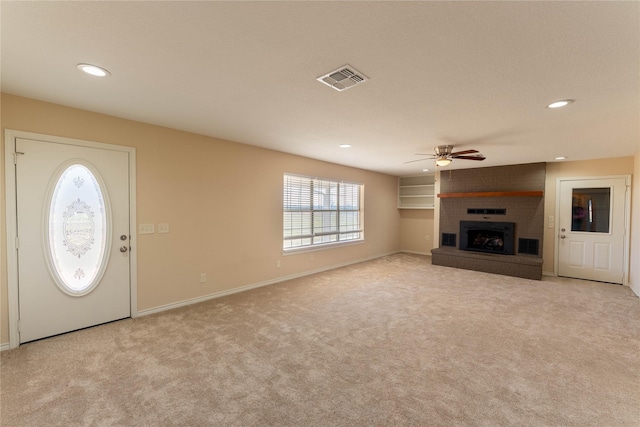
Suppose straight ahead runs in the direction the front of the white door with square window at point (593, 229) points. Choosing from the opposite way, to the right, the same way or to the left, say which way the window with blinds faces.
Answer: to the left

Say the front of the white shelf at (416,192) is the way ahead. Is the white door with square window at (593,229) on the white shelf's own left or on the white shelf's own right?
on the white shelf's own left

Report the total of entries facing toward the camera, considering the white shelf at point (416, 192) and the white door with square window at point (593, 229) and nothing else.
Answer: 2

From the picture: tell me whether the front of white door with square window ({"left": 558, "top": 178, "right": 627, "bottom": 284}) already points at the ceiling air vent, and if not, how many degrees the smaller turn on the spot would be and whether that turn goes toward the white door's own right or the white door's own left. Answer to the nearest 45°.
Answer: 0° — it already faces it

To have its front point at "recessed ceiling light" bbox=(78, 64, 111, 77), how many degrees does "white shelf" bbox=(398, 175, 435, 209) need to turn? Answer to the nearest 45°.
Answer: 0° — it already faces it

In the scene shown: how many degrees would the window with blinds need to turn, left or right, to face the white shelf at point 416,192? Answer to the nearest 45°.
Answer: approximately 90° to its left

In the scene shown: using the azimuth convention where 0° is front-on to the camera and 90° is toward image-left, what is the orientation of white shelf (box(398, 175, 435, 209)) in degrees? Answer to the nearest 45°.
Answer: approximately 0°

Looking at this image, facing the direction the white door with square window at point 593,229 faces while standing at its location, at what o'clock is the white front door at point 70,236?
the white front door at point 70,236 is roughly at 1 o'clock from the white door with square window at point 593,229.

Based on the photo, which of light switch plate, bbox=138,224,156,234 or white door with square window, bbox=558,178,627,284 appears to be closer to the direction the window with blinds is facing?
the white door with square window

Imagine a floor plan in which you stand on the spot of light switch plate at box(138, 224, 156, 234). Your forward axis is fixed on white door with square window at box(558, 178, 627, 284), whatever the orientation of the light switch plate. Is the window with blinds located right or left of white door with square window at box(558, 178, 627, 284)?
left

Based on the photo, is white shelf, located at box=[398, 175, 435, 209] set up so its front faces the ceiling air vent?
yes

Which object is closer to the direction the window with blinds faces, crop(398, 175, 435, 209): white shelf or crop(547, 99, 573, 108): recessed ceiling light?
the recessed ceiling light

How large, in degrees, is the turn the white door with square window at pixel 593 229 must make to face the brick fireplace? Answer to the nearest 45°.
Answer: approximately 90° to its right

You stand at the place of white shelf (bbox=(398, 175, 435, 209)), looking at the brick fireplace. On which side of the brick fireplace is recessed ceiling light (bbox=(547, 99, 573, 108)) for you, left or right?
right

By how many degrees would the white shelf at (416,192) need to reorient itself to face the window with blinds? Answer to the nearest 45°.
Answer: approximately 45° to its right

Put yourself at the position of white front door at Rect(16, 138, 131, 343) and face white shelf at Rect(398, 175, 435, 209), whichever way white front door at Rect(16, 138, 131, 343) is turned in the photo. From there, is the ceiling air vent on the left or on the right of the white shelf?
right
